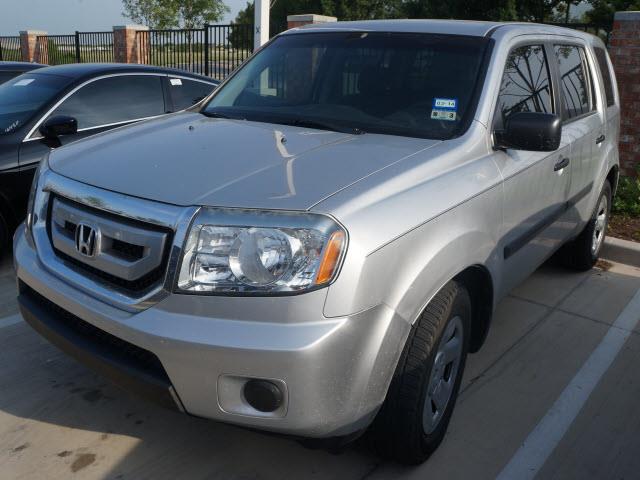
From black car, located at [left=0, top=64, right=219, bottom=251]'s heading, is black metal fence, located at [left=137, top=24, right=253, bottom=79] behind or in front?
behind

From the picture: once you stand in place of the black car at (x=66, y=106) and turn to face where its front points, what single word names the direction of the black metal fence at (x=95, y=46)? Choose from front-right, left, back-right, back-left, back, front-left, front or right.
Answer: back-right

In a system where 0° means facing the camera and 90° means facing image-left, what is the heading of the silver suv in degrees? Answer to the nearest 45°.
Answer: approximately 45°

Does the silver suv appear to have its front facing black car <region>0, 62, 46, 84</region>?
no

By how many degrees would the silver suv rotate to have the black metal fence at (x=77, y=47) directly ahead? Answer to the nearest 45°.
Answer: approximately 135° to its right

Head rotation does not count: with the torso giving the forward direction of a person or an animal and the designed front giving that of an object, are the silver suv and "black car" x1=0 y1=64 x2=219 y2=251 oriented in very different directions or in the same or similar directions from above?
same or similar directions

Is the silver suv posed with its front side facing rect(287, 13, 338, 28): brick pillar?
no

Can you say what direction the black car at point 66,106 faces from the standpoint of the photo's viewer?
facing the viewer and to the left of the viewer

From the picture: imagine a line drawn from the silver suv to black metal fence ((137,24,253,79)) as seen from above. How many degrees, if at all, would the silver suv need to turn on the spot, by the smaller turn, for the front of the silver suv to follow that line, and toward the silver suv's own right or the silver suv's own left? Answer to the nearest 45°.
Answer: approximately 135° to the silver suv's own right

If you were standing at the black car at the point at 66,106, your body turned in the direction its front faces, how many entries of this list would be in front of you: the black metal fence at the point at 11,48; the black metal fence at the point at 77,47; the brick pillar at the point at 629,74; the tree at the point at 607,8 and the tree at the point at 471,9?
0

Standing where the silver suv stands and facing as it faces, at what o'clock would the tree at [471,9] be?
The tree is roughly at 5 o'clock from the silver suv.

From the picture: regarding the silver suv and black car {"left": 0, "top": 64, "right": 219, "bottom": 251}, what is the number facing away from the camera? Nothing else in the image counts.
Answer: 0

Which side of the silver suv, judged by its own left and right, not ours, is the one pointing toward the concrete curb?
back

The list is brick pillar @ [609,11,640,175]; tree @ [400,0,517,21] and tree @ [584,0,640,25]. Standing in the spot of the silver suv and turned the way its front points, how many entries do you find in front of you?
0

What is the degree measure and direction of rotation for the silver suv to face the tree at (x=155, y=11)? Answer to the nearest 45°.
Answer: approximately 135° to its right

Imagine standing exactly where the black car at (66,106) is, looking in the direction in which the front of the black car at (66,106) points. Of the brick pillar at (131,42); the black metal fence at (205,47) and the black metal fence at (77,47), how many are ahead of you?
0

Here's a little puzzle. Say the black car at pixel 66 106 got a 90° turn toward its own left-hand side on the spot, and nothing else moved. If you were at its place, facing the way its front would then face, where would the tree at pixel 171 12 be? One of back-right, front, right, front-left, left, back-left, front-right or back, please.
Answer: back-left

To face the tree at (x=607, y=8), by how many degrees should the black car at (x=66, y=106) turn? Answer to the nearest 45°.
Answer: approximately 180°
